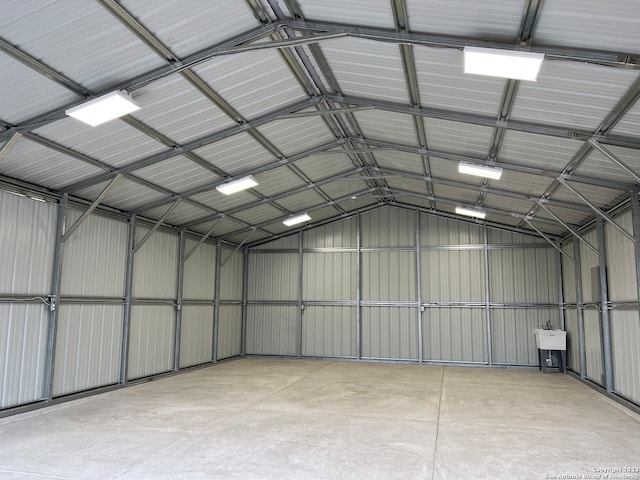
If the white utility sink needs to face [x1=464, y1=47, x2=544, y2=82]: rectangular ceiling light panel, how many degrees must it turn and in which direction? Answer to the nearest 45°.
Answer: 0° — it already faces it

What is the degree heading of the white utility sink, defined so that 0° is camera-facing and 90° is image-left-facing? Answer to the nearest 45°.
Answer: approximately 0°

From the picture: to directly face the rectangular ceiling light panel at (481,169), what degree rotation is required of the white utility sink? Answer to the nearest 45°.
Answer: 0° — it already faces it

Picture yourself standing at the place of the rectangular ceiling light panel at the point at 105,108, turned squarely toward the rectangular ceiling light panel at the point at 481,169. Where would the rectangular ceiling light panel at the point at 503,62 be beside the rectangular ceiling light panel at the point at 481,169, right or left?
right

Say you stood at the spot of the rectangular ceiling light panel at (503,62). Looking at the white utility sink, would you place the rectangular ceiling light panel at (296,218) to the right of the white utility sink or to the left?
left

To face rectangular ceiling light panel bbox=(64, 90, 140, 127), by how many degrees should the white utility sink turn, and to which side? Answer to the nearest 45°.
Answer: approximately 45° to its right

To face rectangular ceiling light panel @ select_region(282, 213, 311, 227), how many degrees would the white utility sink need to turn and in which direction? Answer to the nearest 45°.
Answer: approximately 90° to its right
